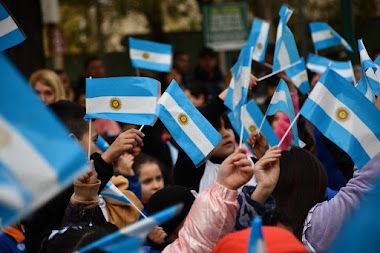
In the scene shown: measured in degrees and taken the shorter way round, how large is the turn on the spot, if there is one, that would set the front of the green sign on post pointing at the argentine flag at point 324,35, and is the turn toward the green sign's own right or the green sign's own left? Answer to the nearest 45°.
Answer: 0° — it already faces it

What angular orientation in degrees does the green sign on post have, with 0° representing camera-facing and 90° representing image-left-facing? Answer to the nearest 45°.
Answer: approximately 0°

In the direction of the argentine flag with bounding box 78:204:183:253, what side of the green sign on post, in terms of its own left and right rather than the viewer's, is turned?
front

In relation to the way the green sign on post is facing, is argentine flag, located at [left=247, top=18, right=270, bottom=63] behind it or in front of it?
in front

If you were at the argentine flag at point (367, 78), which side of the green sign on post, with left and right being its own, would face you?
front

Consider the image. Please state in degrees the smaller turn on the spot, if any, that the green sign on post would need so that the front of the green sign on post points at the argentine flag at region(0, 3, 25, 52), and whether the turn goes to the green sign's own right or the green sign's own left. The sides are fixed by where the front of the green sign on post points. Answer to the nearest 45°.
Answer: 0° — it already faces it

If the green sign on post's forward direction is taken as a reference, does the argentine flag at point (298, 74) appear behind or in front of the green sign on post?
in front

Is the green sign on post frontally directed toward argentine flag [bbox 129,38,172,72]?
yes

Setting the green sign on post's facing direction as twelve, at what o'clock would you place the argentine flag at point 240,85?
The argentine flag is roughly at 12 o'clock from the green sign on post.
